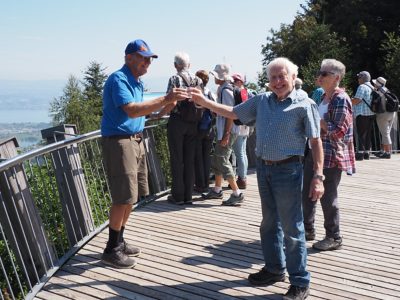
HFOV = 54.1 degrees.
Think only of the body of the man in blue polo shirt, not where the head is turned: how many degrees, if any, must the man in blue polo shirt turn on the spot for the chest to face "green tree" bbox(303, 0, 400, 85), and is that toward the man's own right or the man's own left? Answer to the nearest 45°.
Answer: approximately 45° to the man's own left

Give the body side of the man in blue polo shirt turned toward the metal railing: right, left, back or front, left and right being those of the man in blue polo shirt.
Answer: back

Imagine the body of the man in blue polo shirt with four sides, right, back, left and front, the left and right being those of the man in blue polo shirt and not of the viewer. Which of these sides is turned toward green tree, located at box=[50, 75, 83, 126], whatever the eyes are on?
left

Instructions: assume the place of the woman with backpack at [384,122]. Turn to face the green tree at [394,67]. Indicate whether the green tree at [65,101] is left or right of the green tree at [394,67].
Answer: left

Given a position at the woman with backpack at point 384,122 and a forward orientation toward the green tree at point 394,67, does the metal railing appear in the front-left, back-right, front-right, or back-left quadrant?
back-left

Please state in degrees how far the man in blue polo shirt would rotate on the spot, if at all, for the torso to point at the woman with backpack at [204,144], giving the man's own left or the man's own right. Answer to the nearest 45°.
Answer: approximately 45° to the man's own left

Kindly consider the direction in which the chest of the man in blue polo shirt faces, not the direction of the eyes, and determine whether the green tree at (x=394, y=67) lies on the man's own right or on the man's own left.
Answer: on the man's own left

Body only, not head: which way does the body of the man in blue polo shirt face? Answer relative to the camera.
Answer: to the viewer's right
